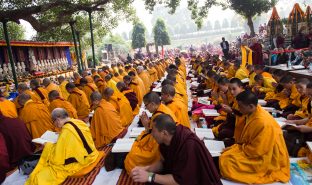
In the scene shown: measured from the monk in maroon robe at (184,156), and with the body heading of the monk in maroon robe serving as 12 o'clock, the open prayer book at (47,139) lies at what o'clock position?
The open prayer book is roughly at 1 o'clock from the monk in maroon robe.

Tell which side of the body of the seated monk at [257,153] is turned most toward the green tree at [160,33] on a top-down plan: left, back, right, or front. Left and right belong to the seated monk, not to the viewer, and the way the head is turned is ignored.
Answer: right

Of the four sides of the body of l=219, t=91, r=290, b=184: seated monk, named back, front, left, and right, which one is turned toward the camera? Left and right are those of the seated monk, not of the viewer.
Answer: left

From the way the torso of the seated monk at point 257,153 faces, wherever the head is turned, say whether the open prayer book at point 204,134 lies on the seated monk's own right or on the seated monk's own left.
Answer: on the seated monk's own right

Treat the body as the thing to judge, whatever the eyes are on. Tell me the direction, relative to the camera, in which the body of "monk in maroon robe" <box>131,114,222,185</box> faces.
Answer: to the viewer's left

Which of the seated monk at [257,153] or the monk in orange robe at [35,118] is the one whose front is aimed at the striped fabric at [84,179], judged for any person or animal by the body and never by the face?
the seated monk

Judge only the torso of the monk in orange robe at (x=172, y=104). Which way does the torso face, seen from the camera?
to the viewer's left

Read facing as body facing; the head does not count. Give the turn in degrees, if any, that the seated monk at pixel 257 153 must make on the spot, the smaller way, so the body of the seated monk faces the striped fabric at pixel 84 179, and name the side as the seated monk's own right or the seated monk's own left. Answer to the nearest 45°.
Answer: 0° — they already face it
